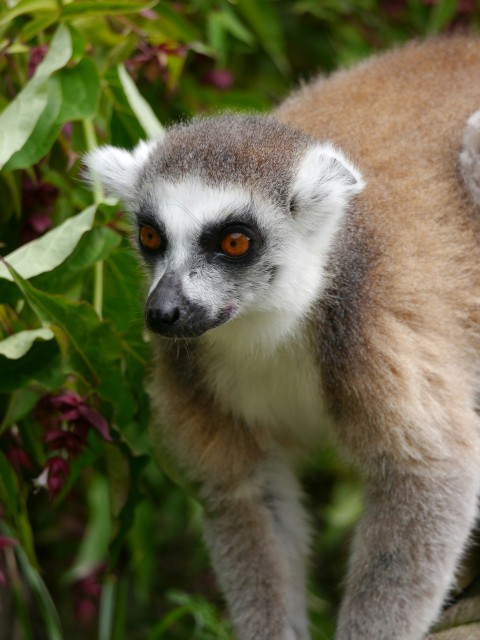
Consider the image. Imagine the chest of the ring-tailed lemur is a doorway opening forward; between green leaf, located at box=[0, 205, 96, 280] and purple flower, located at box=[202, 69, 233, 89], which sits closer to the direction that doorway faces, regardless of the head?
the green leaf

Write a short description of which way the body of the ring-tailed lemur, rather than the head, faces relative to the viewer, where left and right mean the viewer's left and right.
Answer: facing the viewer and to the left of the viewer

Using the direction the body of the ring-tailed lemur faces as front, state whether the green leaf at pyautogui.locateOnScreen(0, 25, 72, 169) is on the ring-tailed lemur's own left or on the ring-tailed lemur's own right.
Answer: on the ring-tailed lemur's own right

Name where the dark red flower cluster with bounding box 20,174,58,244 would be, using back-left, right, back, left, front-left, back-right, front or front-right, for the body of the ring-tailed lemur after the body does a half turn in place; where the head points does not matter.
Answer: left

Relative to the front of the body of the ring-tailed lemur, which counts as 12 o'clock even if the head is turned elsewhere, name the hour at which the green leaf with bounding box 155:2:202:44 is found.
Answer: The green leaf is roughly at 4 o'clock from the ring-tailed lemur.

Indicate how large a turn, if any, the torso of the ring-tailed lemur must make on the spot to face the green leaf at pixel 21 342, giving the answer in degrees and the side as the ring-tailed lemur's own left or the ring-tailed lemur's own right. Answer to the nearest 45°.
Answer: approximately 45° to the ring-tailed lemur's own right
